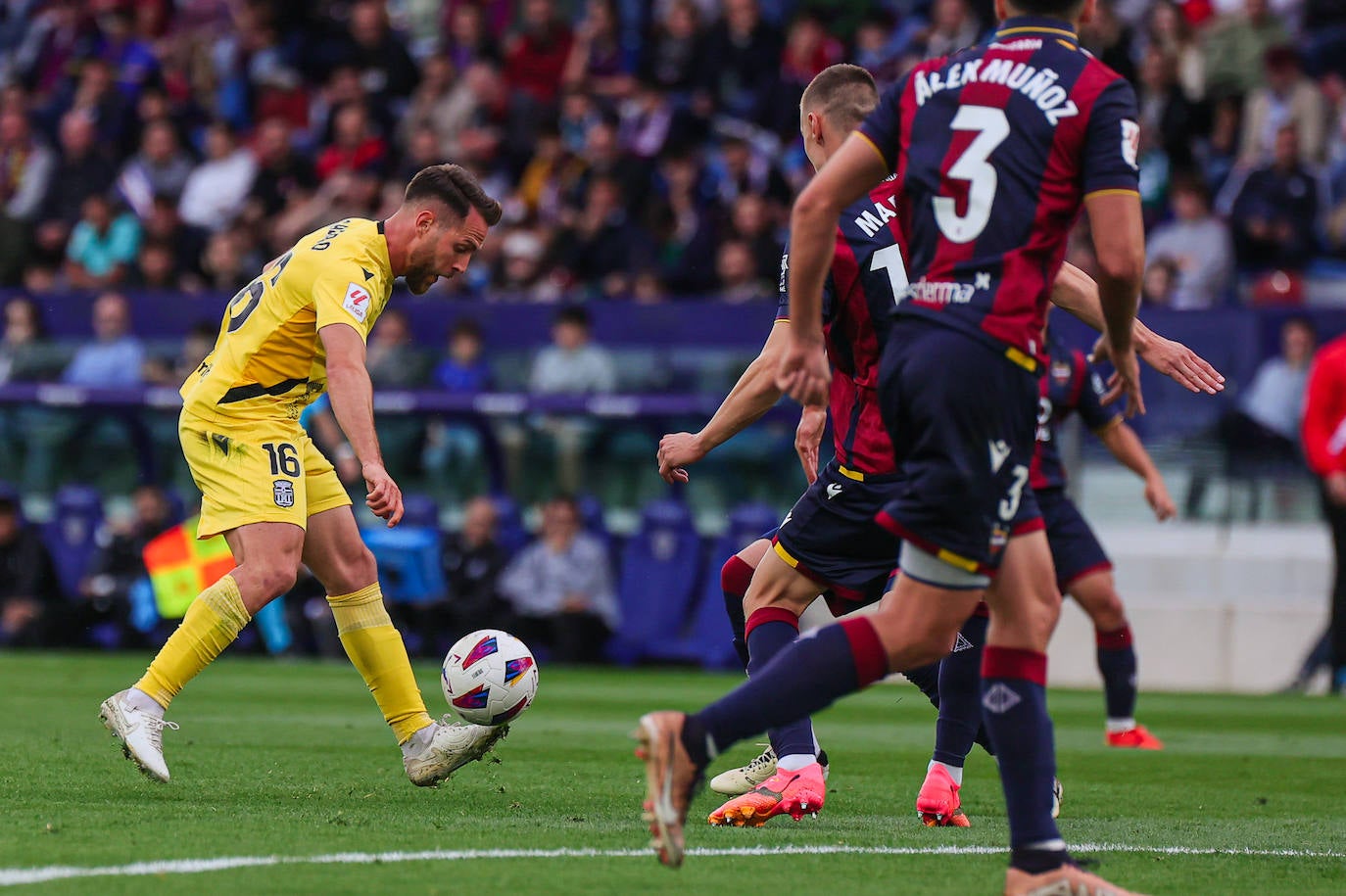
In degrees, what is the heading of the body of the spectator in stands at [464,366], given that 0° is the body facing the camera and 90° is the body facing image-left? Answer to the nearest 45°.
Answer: approximately 0°

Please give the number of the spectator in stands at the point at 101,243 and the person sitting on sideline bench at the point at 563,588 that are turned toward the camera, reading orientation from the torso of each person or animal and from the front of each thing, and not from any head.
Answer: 2

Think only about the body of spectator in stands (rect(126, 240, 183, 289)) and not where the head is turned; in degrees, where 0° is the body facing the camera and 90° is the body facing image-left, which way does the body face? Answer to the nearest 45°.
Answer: approximately 0°

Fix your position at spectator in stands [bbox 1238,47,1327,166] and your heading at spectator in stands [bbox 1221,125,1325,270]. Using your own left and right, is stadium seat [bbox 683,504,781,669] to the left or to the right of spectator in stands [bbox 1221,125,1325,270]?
right

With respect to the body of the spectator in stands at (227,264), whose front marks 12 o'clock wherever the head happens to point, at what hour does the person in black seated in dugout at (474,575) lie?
the person in black seated in dugout at (474,575) is roughly at 11 o'clock from the spectator in stands at (227,264).

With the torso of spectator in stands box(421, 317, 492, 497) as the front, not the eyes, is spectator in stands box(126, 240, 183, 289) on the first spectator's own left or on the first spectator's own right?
on the first spectator's own right
